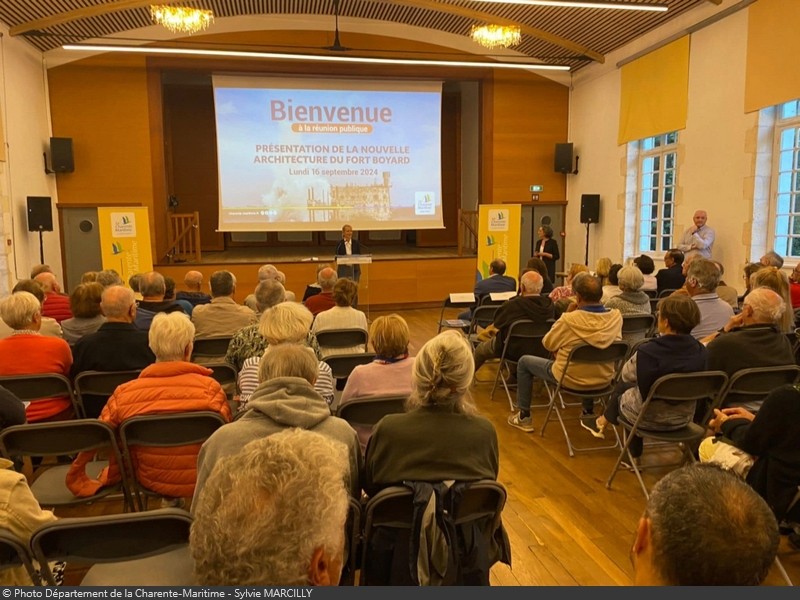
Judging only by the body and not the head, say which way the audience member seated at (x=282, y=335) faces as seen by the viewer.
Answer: away from the camera

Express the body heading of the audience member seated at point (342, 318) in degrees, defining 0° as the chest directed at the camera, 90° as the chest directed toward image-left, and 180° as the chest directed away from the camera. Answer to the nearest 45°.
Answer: approximately 180°

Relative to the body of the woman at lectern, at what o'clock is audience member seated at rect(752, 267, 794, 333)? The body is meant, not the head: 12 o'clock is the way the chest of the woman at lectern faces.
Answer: The audience member seated is roughly at 11 o'clock from the woman at lectern.

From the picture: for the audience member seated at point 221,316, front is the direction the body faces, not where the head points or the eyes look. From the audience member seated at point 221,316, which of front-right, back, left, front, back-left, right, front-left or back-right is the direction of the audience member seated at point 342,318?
right

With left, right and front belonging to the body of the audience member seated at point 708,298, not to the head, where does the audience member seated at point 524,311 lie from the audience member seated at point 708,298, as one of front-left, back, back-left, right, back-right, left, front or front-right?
front-left

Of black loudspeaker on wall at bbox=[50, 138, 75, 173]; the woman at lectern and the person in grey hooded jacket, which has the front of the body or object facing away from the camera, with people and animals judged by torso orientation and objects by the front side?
the person in grey hooded jacket

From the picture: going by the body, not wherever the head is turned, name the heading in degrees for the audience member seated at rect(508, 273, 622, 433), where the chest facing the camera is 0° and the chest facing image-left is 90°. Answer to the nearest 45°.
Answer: approximately 135°

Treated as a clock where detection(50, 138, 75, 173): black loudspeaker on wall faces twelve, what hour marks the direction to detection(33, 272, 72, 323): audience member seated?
The audience member seated is roughly at 12 o'clock from the black loudspeaker on wall.

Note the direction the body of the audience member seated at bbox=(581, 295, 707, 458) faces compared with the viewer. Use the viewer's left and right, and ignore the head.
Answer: facing away from the viewer and to the left of the viewer

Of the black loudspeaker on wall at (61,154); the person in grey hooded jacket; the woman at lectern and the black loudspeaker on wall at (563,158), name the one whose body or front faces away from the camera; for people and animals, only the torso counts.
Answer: the person in grey hooded jacket

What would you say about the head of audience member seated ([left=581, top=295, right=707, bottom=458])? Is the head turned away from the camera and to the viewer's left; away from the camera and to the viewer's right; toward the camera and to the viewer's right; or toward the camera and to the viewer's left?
away from the camera and to the viewer's left

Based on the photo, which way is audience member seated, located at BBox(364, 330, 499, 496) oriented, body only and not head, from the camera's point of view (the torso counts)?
away from the camera

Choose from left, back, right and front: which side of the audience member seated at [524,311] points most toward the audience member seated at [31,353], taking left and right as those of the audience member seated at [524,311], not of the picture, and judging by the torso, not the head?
left

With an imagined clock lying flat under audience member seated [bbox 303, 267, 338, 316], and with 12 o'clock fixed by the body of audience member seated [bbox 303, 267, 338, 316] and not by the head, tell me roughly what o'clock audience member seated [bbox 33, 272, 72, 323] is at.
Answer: audience member seated [bbox 33, 272, 72, 323] is roughly at 9 o'clock from audience member seated [bbox 303, 267, 338, 316].

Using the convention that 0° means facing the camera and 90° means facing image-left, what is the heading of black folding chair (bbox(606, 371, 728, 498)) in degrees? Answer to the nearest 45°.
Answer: approximately 135°
